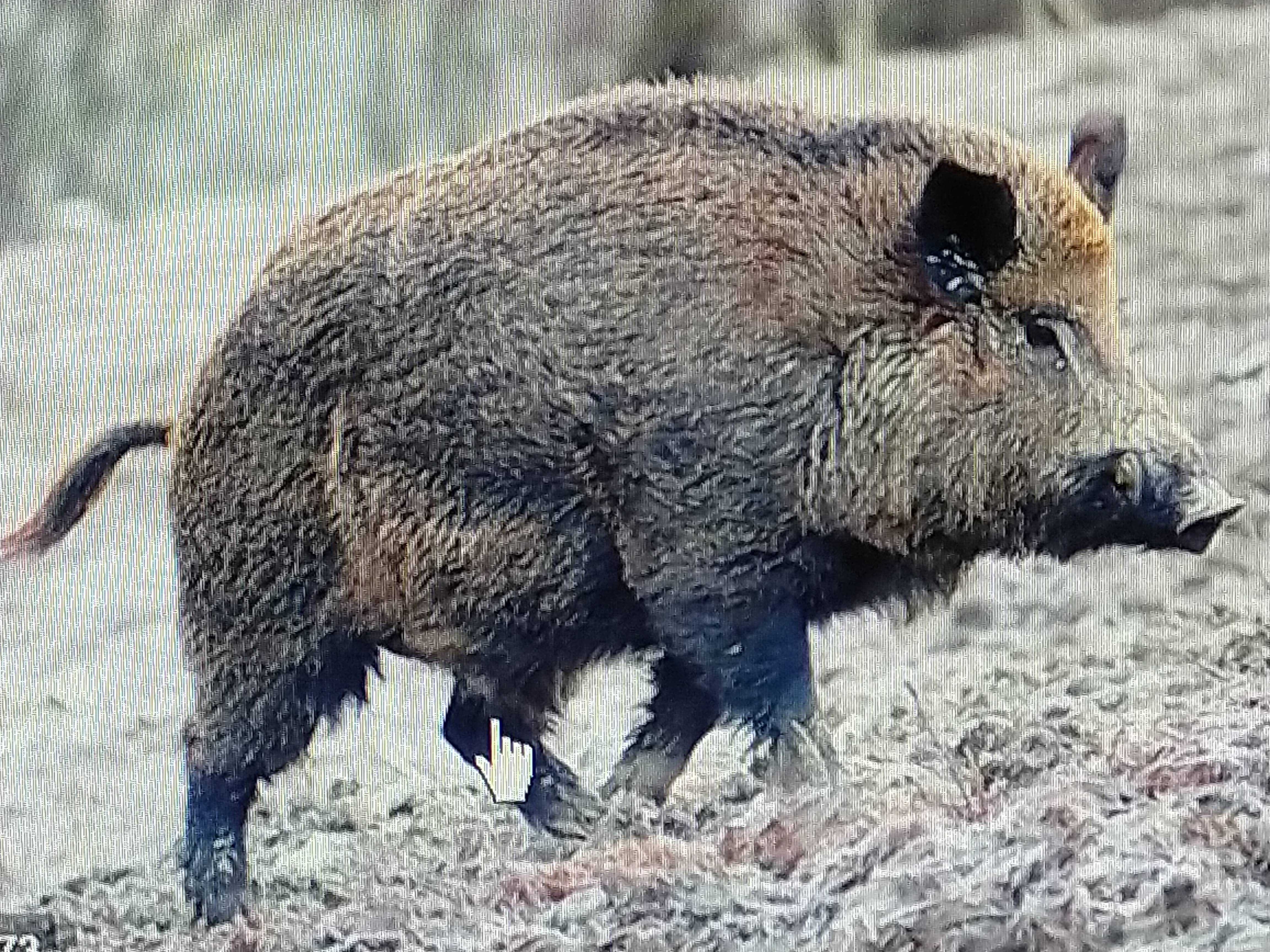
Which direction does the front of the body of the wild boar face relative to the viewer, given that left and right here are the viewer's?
facing to the right of the viewer
